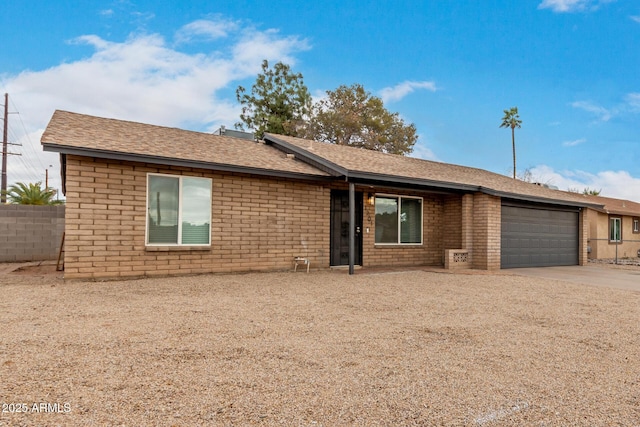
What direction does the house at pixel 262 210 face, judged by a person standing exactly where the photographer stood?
facing the viewer and to the right of the viewer

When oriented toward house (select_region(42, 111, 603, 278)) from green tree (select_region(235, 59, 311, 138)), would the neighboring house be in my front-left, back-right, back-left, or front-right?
front-left

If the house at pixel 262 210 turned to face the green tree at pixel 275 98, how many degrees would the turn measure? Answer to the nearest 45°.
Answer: approximately 135° to its left

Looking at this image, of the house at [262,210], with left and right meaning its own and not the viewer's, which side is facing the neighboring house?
left

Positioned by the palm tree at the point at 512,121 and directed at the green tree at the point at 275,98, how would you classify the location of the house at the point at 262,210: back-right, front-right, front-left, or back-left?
front-left

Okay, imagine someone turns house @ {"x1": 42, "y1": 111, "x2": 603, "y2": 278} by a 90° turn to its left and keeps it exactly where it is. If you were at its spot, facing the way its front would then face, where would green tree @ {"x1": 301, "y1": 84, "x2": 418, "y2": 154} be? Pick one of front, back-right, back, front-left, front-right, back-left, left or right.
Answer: front-left
